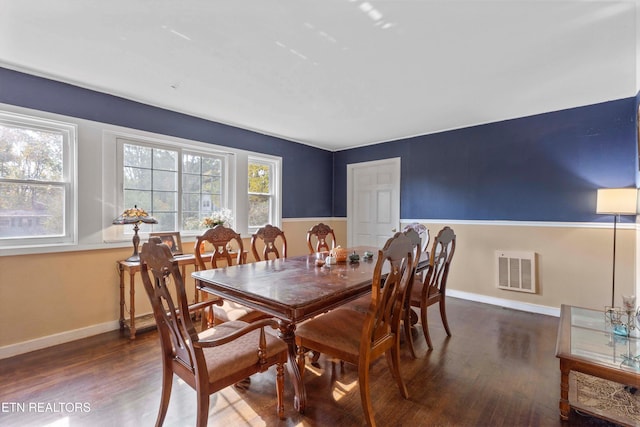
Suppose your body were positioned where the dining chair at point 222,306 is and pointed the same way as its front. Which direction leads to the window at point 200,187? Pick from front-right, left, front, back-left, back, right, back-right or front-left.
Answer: back-left

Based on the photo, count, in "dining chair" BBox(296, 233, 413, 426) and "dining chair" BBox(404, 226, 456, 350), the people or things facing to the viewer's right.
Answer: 0

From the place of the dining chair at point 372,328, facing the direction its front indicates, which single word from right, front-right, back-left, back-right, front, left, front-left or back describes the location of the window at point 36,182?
front-left

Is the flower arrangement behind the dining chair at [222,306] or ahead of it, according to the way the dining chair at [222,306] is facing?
behind

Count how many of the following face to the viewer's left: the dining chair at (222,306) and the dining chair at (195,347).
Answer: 0

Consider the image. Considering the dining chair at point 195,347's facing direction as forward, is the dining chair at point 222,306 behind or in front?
in front

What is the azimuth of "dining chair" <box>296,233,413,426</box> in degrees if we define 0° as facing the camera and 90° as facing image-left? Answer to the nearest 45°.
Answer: approximately 135°

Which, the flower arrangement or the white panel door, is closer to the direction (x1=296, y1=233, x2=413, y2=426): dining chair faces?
the flower arrangement

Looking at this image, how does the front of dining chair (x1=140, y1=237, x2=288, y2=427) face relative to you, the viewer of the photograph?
facing away from the viewer and to the right of the viewer

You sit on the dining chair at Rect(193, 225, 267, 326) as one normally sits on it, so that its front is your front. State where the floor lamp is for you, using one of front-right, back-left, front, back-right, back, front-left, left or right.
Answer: front-left

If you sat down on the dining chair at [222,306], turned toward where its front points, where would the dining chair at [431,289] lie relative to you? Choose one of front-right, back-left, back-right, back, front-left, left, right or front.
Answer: front-left

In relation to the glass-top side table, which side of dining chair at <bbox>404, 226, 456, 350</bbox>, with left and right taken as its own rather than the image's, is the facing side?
back

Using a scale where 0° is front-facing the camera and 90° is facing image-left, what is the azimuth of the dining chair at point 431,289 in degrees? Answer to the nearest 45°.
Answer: approximately 135°

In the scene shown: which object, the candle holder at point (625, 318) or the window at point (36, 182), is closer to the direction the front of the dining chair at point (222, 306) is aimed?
the candle holder

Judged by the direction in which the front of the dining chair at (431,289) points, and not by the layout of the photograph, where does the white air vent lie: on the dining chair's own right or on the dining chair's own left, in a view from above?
on the dining chair's own right

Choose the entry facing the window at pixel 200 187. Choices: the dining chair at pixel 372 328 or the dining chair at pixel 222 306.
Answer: the dining chair at pixel 372 328
